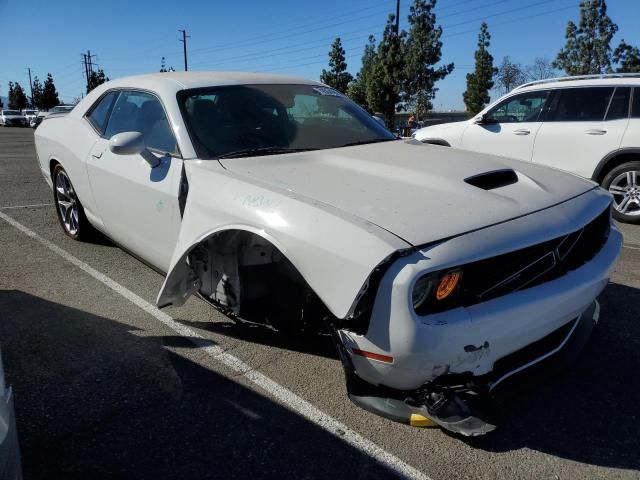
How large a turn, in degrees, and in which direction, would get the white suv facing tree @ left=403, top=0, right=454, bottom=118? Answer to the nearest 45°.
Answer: approximately 45° to its right

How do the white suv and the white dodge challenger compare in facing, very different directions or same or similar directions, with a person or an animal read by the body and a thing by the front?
very different directions

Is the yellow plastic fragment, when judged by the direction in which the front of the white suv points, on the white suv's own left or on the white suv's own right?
on the white suv's own left

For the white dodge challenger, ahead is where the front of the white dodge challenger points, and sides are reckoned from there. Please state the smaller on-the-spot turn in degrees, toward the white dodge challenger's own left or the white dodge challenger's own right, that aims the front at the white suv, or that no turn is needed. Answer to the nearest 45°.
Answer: approximately 90° to the white dodge challenger's own left

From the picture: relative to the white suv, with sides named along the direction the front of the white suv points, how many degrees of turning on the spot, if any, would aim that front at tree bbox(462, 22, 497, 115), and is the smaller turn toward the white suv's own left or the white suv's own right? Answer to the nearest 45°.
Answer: approximately 45° to the white suv's own right

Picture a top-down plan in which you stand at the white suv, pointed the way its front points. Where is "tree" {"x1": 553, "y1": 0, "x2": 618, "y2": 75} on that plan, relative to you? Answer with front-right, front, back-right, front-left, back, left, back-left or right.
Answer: front-right

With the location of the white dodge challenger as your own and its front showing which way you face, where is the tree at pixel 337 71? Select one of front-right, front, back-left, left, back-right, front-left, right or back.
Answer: back-left

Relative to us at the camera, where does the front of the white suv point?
facing away from the viewer and to the left of the viewer

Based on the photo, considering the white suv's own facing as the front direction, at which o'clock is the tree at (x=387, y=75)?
The tree is roughly at 1 o'clock from the white suv.

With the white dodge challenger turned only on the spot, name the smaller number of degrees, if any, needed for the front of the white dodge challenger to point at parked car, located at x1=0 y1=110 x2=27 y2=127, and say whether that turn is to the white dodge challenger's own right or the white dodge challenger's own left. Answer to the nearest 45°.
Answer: approximately 180°

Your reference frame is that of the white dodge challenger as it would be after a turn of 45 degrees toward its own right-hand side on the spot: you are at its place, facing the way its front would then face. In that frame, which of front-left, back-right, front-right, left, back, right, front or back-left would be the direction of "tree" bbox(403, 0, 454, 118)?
back
